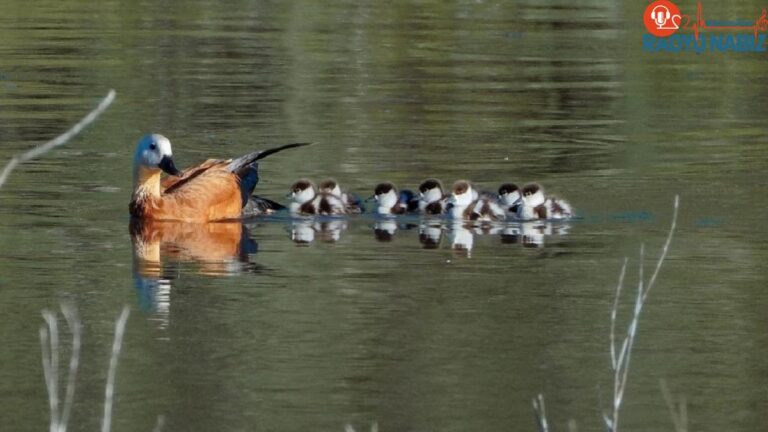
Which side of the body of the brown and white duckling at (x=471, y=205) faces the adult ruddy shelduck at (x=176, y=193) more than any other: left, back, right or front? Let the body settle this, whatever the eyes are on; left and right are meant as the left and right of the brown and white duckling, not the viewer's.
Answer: front

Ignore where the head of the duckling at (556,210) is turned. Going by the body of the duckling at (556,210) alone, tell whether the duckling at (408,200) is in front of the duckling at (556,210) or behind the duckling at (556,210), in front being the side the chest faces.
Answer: in front

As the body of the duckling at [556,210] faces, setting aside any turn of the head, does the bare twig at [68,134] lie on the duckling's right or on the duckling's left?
on the duckling's left

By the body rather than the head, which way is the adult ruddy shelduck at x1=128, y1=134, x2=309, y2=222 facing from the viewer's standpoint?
to the viewer's left

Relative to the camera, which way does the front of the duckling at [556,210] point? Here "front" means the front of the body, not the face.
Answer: to the viewer's left

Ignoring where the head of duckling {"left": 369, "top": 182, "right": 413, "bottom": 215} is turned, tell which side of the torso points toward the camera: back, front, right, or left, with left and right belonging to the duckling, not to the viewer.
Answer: left

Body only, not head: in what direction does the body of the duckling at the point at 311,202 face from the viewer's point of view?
to the viewer's left

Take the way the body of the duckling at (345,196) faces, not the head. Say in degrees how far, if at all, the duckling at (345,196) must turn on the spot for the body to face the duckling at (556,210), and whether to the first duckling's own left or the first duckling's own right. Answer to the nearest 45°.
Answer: approximately 180°

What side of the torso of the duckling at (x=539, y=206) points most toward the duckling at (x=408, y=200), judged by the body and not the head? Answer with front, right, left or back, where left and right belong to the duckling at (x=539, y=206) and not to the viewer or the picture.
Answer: front

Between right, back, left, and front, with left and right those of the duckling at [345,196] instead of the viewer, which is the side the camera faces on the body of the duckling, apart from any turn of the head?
left

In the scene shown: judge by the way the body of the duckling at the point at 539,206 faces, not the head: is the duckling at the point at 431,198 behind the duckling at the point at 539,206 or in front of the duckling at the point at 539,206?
in front

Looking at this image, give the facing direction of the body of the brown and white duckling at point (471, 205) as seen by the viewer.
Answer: to the viewer's left

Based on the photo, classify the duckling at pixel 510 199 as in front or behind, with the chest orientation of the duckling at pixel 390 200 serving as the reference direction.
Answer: behind

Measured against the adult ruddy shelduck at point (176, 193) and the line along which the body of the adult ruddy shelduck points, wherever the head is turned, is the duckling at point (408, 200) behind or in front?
behind

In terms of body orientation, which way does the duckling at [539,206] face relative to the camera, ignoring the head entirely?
to the viewer's left
